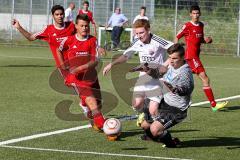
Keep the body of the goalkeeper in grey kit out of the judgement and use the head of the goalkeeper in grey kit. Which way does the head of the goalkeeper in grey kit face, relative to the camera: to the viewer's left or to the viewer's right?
to the viewer's left

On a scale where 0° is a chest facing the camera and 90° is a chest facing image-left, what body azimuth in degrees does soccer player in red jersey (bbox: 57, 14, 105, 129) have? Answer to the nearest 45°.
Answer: approximately 0°

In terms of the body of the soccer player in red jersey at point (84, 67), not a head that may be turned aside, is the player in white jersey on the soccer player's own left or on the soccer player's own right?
on the soccer player's own left

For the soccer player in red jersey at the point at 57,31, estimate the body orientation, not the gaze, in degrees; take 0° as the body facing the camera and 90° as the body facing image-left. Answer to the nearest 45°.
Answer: approximately 0°

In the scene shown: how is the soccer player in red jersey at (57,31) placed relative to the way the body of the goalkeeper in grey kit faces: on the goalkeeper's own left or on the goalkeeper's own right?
on the goalkeeper's own right

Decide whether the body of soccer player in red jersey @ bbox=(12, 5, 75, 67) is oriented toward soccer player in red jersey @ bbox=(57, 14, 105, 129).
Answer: yes

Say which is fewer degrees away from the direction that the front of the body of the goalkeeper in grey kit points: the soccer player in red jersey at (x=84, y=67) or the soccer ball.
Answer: the soccer ball

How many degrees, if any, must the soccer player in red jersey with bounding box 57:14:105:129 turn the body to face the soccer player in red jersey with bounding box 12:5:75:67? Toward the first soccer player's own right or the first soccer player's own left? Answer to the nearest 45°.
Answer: approximately 180°

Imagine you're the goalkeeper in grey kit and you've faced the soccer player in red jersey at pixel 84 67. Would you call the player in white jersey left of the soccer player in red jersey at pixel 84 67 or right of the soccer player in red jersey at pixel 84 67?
right

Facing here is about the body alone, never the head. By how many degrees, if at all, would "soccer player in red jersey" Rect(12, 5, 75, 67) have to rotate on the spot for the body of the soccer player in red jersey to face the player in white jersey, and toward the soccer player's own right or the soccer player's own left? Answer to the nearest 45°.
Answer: approximately 45° to the soccer player's own left
